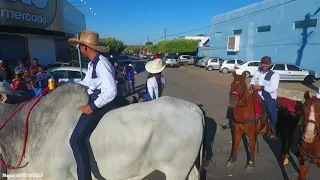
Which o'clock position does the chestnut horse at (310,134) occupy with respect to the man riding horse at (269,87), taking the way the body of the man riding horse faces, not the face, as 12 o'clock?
The chestnut horse is roughly at 10 o'clock from the man riding horse.

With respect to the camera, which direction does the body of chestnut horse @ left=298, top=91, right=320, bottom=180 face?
toward the camera

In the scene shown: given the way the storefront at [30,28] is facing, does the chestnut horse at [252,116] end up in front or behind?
in front

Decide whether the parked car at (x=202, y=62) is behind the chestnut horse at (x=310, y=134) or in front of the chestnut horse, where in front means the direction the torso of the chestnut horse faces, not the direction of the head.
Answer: behind

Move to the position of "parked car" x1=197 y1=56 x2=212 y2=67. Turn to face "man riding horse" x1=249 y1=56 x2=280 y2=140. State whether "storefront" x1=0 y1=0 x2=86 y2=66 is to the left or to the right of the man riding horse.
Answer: right

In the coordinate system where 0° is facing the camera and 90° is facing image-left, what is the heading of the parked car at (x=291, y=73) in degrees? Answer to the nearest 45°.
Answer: approximately 270°

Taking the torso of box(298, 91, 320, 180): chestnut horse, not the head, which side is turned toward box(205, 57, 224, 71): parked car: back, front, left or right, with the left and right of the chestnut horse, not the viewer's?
back

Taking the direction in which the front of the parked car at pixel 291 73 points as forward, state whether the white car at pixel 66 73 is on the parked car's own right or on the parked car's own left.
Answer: on the parked car's own right

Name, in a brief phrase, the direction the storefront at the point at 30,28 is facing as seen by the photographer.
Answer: facing the viewer and to the right of the viewer

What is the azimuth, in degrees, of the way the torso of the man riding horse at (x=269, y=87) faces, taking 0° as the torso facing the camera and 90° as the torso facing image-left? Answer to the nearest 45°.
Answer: approximately 45°
